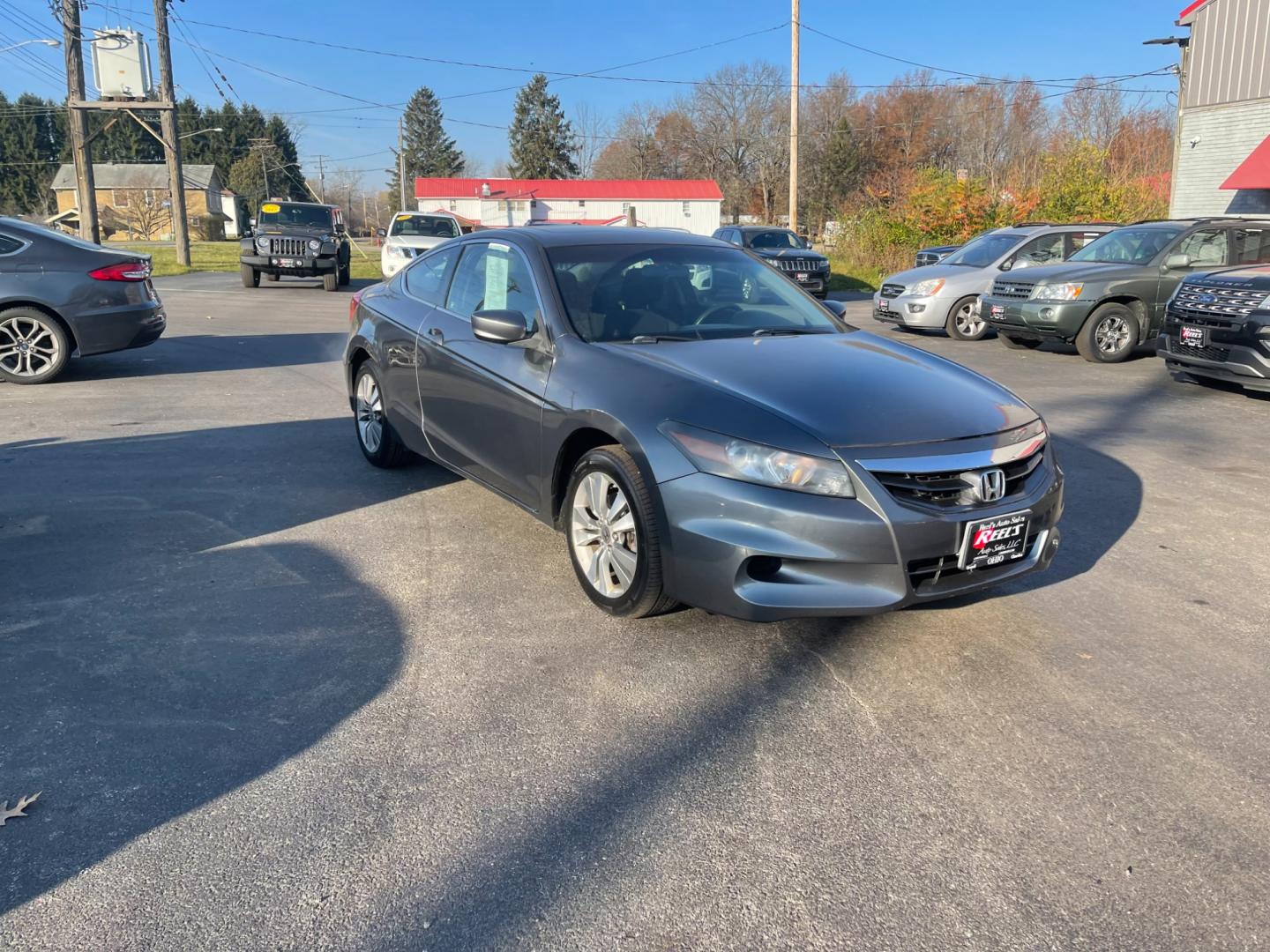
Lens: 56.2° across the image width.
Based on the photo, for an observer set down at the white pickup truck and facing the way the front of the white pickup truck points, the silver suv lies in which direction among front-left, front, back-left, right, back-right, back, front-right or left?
front-left

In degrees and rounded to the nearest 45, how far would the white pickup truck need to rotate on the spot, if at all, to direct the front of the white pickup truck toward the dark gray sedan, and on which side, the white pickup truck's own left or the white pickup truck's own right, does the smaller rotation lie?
0° — it already faces it

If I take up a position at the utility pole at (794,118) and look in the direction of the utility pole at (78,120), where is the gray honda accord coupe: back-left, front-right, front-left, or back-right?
front-left

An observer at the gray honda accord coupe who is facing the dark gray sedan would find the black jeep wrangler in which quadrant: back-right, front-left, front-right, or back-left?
front-right

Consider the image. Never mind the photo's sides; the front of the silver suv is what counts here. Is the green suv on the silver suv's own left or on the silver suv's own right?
on the silver suv's own left

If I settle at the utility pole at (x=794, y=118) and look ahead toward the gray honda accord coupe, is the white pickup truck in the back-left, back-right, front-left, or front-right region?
front-right

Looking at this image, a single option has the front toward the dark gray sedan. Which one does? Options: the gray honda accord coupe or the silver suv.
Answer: the silver suv

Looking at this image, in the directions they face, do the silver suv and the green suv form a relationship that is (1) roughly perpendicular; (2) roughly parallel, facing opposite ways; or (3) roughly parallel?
roughly parallel

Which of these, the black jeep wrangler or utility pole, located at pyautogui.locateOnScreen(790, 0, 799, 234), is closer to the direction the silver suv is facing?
the black jeep wrangler

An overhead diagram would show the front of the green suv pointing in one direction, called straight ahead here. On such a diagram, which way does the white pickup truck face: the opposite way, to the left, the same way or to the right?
to the left

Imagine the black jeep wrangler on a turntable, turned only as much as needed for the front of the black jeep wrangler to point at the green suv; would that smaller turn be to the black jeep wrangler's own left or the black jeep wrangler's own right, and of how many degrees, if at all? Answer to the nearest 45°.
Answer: approximately 45° to the black jeep wrangler's own left

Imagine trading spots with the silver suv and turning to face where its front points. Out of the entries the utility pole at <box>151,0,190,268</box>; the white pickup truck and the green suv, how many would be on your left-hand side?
1

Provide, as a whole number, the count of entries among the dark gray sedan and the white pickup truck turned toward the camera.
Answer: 1

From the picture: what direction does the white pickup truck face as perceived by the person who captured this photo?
facing the viewer

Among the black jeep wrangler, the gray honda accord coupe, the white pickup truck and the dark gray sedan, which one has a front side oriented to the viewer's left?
the dark gray sedan

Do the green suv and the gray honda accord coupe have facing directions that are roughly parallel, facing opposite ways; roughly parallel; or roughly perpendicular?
roughly perpendicular

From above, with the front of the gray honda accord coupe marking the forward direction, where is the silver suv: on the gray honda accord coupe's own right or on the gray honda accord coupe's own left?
on the gray honda accord coupe's own left

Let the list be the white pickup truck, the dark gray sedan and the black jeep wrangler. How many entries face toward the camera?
2

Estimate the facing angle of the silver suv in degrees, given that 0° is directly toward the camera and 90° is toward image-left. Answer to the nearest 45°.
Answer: approximately 45°

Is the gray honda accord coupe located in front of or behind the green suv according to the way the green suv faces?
in front

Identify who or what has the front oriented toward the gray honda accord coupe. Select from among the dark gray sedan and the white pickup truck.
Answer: the white pickup truck
